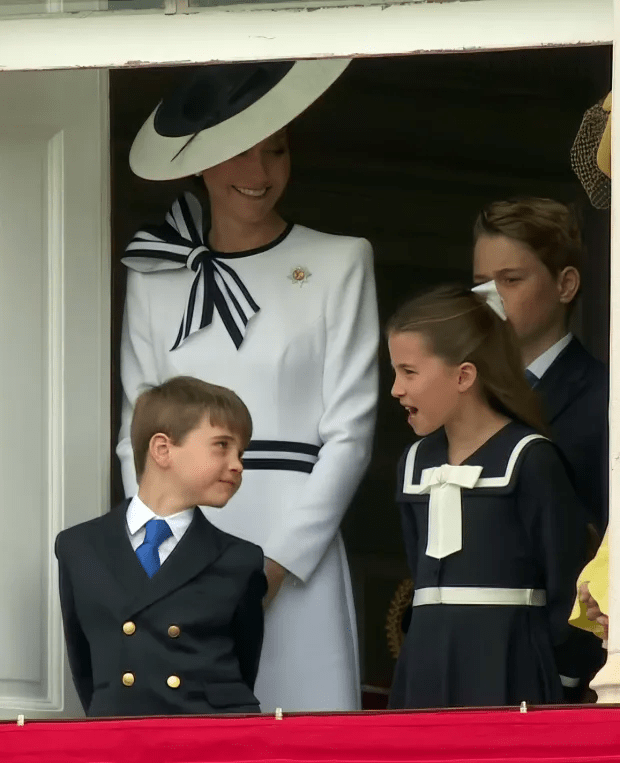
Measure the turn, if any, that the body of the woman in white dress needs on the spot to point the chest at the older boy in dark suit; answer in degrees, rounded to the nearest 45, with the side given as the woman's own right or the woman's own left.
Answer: approximately 90° to the woman's own left

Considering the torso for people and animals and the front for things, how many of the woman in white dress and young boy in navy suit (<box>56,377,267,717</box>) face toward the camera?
2

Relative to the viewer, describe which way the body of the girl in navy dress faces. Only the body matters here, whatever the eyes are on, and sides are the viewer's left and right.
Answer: facing the viewer and to the left of the viewer

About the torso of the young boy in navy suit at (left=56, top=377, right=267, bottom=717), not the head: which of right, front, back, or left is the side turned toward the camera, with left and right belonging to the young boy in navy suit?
front

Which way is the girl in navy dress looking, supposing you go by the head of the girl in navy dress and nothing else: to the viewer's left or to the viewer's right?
to the viewer's left

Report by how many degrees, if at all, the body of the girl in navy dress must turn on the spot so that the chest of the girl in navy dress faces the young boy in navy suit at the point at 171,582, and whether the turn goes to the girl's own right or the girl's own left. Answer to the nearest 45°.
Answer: approximately 45° to the girl's own right

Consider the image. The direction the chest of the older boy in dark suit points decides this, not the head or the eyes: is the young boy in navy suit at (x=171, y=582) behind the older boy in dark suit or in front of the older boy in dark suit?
in front

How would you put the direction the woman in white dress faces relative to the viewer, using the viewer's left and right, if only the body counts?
facing the viewer
